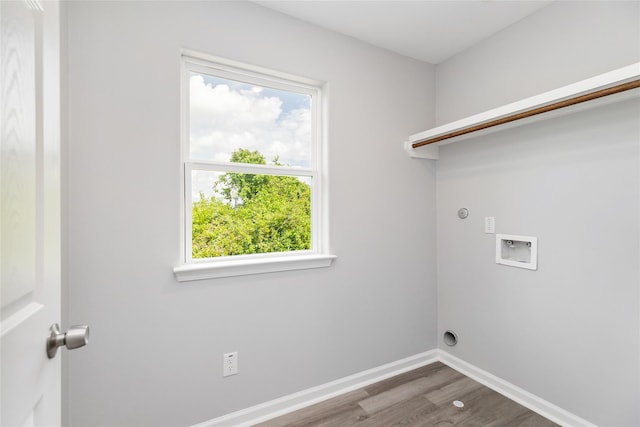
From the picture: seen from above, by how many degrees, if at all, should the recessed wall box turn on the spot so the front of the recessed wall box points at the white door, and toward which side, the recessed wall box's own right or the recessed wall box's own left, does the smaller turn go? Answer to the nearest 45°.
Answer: approximately 45° to the recessed wall box's own left

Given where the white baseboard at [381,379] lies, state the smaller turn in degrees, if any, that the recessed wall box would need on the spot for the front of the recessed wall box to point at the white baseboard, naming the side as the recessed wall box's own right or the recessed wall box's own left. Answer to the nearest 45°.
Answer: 0° — it already faces it

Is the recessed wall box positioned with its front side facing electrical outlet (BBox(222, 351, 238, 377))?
yes

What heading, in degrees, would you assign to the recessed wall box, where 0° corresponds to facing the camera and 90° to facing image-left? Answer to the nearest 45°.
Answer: approximately 45°
